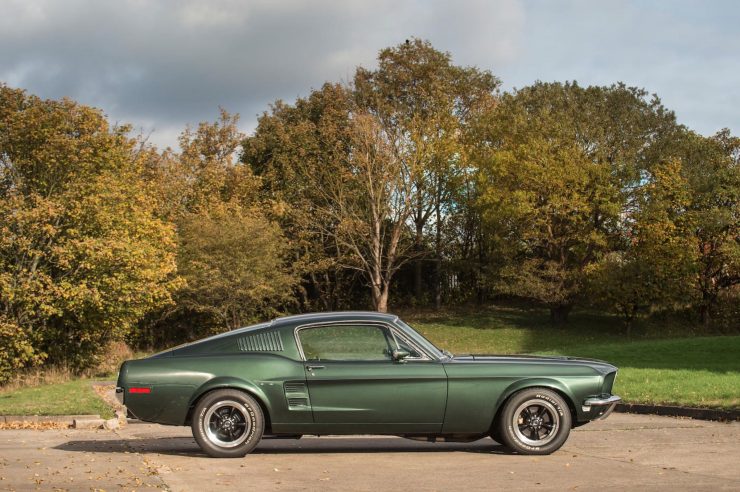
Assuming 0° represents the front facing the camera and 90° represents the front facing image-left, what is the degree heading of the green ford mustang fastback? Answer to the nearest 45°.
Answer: approximately 270°

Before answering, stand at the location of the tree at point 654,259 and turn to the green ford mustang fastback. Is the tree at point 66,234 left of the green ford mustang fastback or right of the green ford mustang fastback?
right

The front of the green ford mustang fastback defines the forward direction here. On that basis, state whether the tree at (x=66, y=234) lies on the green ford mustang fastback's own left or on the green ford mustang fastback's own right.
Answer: on the green ford mustang fastback's own left

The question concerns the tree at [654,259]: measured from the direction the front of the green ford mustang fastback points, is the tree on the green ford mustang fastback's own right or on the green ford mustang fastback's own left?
on the green ford mustang fastback's own left

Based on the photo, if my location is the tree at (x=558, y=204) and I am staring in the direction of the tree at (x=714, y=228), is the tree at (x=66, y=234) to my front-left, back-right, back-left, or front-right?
back-right

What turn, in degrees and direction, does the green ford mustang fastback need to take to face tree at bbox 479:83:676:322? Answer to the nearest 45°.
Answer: approximately 90° to its left

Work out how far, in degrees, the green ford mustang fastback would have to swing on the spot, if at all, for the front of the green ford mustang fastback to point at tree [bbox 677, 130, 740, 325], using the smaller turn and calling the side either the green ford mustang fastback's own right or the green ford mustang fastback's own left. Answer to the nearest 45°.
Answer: approximately 45° to the green ford mustang fastback's own left
